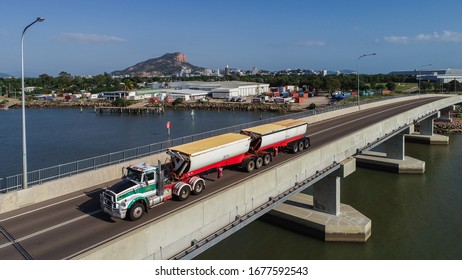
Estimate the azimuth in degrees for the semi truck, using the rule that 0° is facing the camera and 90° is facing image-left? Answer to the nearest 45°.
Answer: approximately 45°
